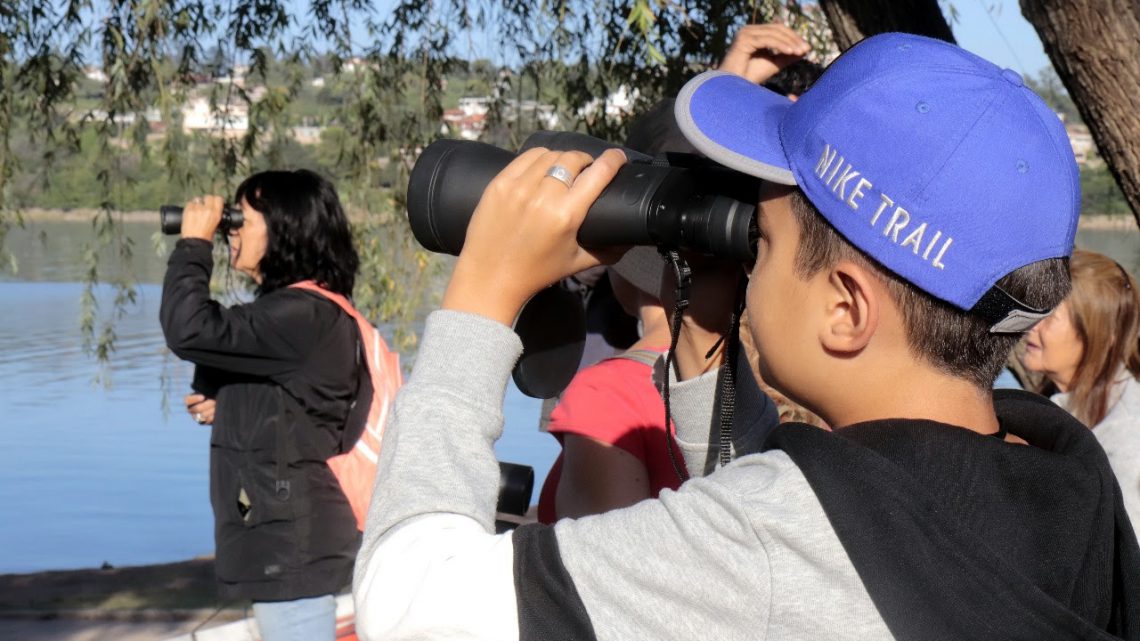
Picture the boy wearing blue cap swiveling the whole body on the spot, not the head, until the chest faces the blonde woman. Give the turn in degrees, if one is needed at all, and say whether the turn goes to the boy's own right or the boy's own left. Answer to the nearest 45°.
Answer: approximately 45° to the boy's own right

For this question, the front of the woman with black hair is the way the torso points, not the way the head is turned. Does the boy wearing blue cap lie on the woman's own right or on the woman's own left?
on the woman's own left

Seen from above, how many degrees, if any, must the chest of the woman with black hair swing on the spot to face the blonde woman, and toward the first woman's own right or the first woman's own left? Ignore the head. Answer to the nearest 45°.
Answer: approximately 180°

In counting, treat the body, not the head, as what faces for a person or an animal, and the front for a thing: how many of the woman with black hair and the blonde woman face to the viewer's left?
2

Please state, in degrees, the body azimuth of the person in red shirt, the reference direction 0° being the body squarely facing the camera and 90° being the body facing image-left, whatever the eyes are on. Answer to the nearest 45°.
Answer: approximately 135°

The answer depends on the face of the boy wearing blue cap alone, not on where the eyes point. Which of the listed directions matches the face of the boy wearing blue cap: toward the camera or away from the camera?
away from the camera

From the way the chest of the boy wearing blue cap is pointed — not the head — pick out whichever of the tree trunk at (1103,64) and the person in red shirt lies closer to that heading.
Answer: the person in red shirt

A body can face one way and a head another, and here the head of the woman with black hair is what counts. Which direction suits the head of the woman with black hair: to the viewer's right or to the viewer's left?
to the viewer's left

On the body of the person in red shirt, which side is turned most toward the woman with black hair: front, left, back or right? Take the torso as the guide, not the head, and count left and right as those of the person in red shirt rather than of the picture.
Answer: front

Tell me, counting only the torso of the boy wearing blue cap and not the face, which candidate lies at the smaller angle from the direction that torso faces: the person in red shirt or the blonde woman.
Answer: the person in red shirt

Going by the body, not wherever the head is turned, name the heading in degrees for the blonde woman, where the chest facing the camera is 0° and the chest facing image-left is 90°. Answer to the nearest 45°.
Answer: approximately 90°

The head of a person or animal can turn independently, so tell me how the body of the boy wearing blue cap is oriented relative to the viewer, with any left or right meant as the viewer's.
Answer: facing away from the viewer and to the left of the viewer

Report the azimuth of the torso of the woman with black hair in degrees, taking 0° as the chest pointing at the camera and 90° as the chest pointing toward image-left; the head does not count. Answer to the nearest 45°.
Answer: approximately 90°

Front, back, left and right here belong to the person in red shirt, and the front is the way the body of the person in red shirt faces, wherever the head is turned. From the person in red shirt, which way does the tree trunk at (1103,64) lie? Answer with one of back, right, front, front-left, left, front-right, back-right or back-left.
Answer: right
